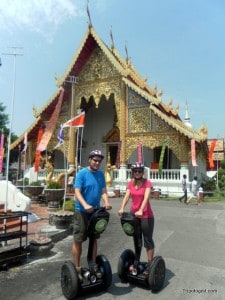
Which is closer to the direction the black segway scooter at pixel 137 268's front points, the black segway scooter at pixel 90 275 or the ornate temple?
the black segway scooter

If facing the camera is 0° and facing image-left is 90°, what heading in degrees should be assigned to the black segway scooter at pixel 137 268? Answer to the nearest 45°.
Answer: approximately 45°

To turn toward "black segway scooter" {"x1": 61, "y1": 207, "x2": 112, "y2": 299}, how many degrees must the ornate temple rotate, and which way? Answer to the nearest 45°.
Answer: approximately 45° to its left

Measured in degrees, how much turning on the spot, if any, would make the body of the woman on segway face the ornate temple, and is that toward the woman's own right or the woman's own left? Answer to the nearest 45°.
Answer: approximately 135° to the woman's own right

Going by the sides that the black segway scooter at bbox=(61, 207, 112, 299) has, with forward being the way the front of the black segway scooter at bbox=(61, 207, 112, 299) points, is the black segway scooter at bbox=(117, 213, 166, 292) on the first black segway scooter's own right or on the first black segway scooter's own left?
on the first black segway scooter's own left

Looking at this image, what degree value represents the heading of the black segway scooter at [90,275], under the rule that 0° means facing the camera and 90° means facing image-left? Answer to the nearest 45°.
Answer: approximately 315°

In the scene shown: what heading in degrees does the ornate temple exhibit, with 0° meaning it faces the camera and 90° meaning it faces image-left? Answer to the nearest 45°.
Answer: approximately 45°

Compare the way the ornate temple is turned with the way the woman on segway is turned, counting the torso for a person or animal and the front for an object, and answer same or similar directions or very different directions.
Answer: same or similar directions

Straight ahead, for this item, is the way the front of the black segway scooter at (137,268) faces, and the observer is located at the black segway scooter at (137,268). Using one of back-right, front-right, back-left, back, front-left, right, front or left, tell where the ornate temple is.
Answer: back-right
